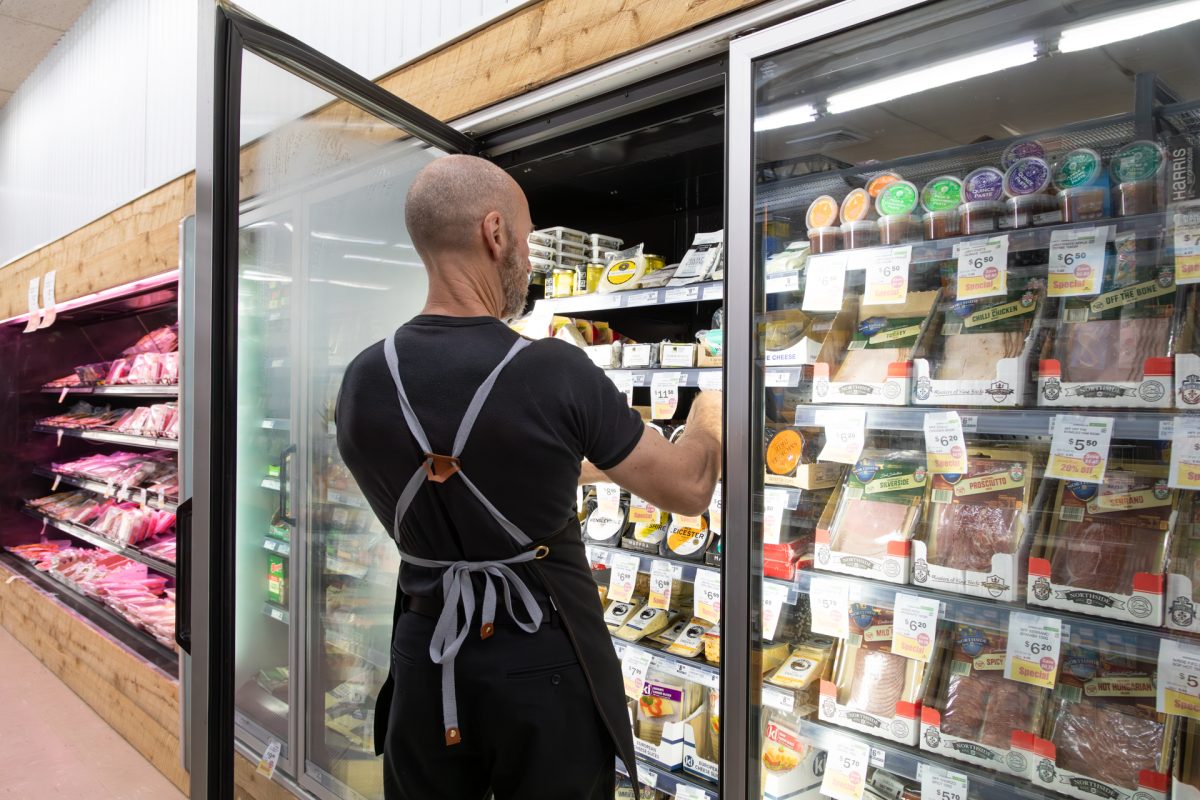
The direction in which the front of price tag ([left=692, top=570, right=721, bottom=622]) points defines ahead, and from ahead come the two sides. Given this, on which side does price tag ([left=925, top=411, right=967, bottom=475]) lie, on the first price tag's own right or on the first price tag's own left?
on the first price tag's own left

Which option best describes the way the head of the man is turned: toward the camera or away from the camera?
away from the camera

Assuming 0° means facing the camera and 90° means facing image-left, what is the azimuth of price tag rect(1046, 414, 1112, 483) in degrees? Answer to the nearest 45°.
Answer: approximately 0°

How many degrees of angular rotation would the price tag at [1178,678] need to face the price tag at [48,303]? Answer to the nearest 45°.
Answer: approximately 45° to its right

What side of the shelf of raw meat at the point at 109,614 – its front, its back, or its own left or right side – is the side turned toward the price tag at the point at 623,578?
left

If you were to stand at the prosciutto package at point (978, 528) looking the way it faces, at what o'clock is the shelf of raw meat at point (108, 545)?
The shelf of raw meat is roughly at 2 o'clock from the prosciutto package.

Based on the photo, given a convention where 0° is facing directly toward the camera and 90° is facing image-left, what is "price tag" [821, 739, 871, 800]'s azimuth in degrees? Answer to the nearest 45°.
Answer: approximately 0°

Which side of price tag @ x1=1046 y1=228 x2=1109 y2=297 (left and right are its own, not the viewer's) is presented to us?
front
